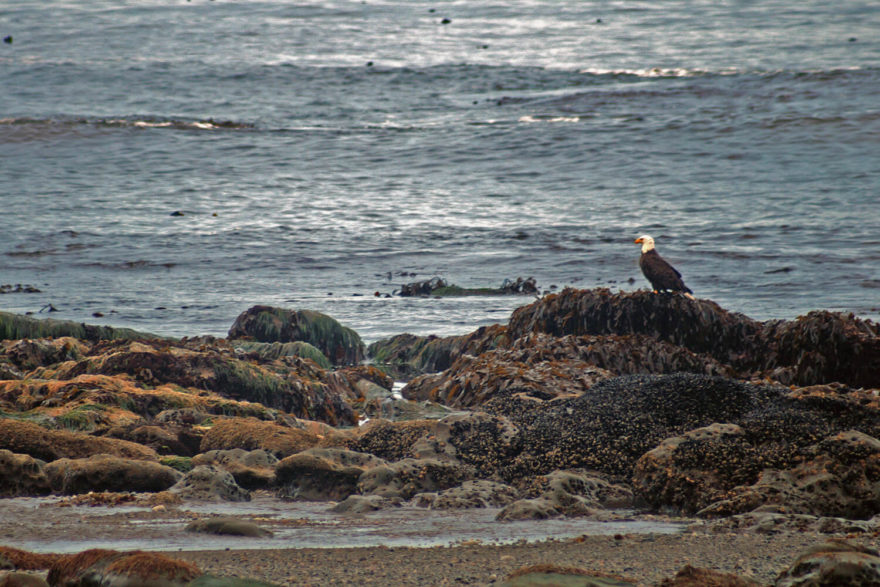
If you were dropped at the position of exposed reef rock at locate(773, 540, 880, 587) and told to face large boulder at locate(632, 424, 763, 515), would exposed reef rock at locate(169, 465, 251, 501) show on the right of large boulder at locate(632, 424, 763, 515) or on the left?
left

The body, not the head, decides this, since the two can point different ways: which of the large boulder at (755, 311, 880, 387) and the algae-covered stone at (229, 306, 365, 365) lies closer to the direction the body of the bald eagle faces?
the algae-covered stone

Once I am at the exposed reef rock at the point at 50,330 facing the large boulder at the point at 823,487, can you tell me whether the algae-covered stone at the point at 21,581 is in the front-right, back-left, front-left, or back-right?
front-right

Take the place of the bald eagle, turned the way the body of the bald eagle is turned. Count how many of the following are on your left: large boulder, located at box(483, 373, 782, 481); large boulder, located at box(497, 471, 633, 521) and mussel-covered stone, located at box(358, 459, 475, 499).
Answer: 3

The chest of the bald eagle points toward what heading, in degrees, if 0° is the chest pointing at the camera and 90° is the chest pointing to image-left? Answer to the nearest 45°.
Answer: approximately 90°

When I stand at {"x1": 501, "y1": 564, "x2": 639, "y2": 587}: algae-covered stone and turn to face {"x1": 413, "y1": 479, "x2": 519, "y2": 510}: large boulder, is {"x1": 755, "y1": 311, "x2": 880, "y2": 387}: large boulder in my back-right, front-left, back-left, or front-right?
front-right

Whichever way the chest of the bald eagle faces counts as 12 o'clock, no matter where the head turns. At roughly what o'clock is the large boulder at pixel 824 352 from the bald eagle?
The large boulder is roughly at 6 o'clock from the bald eagle.

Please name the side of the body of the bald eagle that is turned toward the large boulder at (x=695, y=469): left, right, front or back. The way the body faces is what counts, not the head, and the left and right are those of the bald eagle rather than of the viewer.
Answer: left

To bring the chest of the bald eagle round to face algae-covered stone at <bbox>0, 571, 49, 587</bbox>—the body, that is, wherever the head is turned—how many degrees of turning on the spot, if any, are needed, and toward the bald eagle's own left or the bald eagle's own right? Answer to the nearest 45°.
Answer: approximately 90° to the bald eagle's own left

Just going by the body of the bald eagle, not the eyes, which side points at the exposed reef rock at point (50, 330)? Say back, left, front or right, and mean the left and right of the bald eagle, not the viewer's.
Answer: front

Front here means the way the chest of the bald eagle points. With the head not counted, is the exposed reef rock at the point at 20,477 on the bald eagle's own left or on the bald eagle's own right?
on the bald eagle's own left

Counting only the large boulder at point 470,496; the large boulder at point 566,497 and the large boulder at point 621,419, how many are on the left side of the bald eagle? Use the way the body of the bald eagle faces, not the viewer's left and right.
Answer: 3
